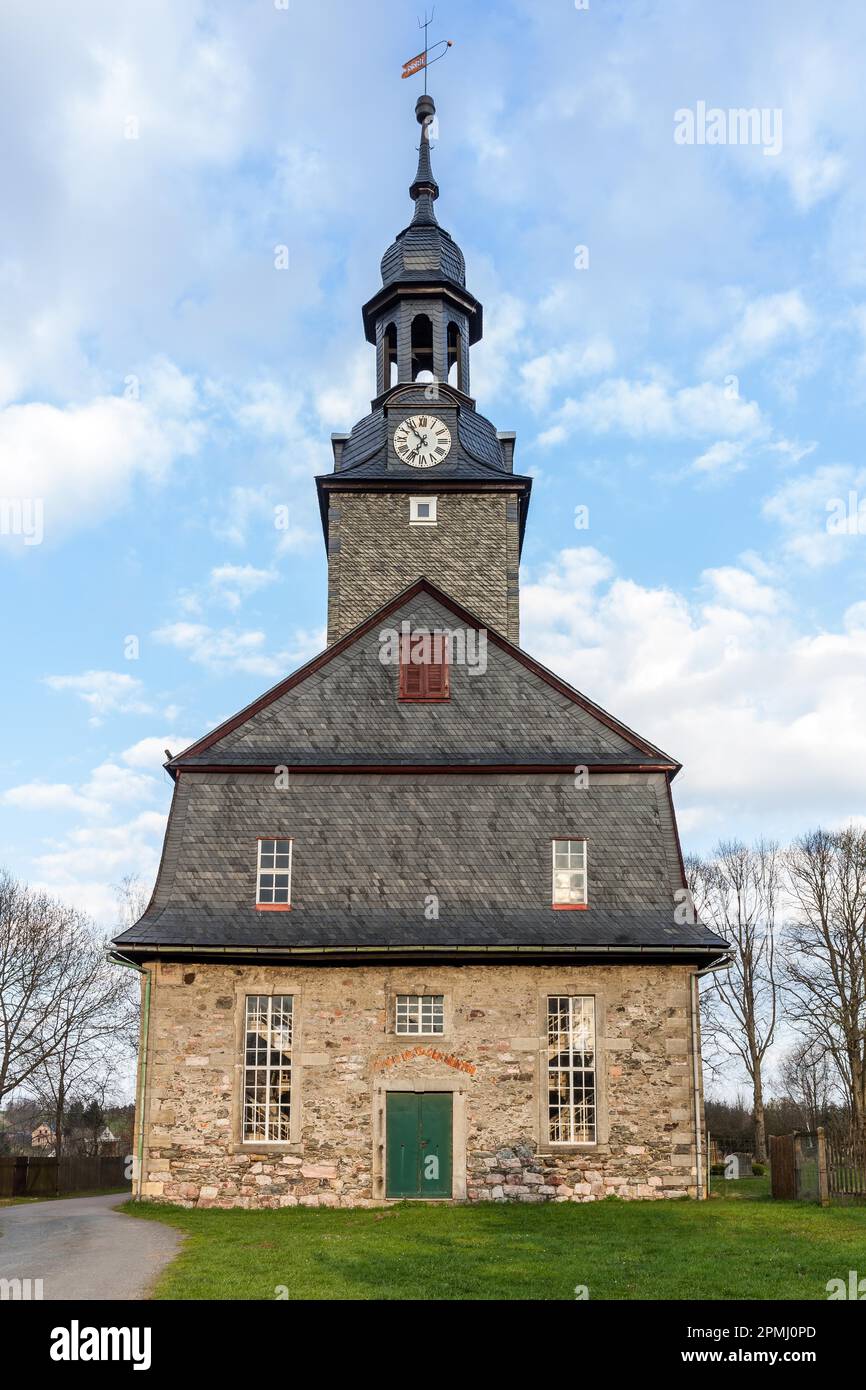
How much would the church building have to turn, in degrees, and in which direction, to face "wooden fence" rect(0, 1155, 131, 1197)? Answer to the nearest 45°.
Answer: approximately 135° to its right

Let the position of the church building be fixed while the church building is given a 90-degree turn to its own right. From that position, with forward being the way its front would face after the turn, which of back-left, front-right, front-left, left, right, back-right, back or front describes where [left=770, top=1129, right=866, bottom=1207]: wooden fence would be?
back

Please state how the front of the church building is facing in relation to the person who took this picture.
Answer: facing the viewer

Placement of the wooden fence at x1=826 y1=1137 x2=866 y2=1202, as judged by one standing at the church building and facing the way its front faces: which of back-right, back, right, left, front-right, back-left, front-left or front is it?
left
